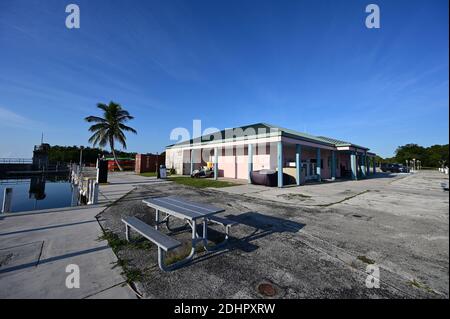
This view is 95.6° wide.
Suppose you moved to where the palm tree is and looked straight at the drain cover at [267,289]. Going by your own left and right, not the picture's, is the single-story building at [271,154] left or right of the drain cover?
left

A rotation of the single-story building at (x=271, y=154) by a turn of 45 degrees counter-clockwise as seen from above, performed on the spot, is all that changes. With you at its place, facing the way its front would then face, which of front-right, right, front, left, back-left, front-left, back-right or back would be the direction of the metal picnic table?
right

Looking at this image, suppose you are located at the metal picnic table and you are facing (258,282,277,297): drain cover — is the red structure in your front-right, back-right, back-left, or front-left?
back-left

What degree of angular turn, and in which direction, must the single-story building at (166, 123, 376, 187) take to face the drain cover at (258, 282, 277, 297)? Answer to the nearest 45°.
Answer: approximately 45° to its right

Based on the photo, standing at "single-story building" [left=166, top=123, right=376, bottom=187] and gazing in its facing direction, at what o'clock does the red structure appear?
The red structure is roughly at 5 o'clock from the single-story building.

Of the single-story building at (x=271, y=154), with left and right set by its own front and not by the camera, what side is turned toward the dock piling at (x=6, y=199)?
right

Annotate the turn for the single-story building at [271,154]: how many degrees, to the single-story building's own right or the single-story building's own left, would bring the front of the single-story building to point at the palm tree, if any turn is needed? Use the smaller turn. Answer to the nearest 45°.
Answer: approximately 135° to the single-story building's own right

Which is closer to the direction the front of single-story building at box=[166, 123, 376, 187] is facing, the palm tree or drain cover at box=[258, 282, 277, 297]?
the drain cover

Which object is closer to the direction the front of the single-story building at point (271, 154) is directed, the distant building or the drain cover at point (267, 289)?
the drain cover

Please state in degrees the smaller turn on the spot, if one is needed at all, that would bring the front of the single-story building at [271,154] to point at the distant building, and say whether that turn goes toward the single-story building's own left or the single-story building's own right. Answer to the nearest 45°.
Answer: approximately 135° to the single-story building's own right

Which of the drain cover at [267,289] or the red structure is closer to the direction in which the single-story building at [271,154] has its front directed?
the drain cover

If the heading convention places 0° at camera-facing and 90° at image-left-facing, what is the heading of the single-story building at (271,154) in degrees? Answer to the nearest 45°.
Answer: approximately 315°
